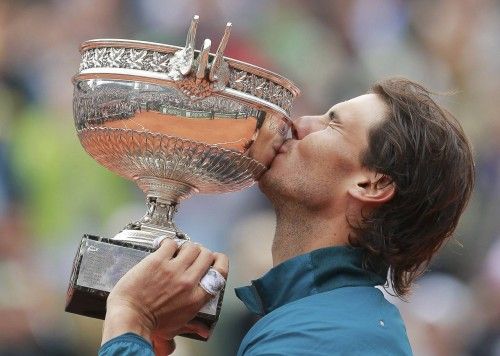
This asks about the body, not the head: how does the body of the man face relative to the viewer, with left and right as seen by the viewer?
facing to the left of the viewer
